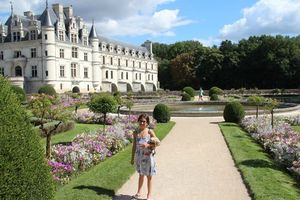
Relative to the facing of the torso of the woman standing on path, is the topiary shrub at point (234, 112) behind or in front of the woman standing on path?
behind

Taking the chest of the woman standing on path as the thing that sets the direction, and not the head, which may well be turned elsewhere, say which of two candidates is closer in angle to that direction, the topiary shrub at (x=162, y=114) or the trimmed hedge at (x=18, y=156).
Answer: the trimmed hedge

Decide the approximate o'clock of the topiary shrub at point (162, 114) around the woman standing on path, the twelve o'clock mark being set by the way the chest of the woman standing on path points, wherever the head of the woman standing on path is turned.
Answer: The topiary shrub is roughly at 6 o'clock from the woman standing on path.

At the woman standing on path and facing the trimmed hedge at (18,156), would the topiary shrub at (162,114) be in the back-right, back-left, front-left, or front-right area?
back-right

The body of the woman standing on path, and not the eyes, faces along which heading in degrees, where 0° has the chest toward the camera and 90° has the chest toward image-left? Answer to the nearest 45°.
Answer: approximately 0°

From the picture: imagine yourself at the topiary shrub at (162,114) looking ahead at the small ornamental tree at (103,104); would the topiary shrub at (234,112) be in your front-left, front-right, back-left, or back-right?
back-left

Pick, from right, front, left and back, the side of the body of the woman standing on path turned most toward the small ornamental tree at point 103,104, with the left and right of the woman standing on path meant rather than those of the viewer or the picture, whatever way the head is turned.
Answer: back

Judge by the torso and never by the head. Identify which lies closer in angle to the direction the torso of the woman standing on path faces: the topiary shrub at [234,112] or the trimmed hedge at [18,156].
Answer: the trimmed hedge
